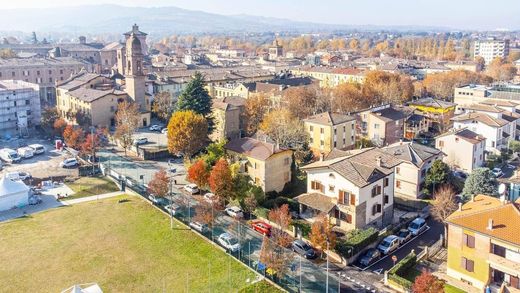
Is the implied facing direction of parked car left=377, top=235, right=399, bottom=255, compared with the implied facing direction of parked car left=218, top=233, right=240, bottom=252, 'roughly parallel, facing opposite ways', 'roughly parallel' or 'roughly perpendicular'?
roughly perpendicular

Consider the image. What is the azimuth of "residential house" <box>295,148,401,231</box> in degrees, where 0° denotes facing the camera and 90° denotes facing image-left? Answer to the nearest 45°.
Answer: approximately 45°

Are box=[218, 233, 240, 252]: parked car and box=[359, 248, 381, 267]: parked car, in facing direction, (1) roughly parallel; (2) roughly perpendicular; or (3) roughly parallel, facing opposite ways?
roughly perpendicular

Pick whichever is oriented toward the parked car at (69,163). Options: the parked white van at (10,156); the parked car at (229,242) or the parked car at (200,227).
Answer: the parked white van at (10,156)

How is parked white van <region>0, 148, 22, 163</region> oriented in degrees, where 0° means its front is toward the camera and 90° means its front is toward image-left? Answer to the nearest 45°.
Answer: approximately 315°
